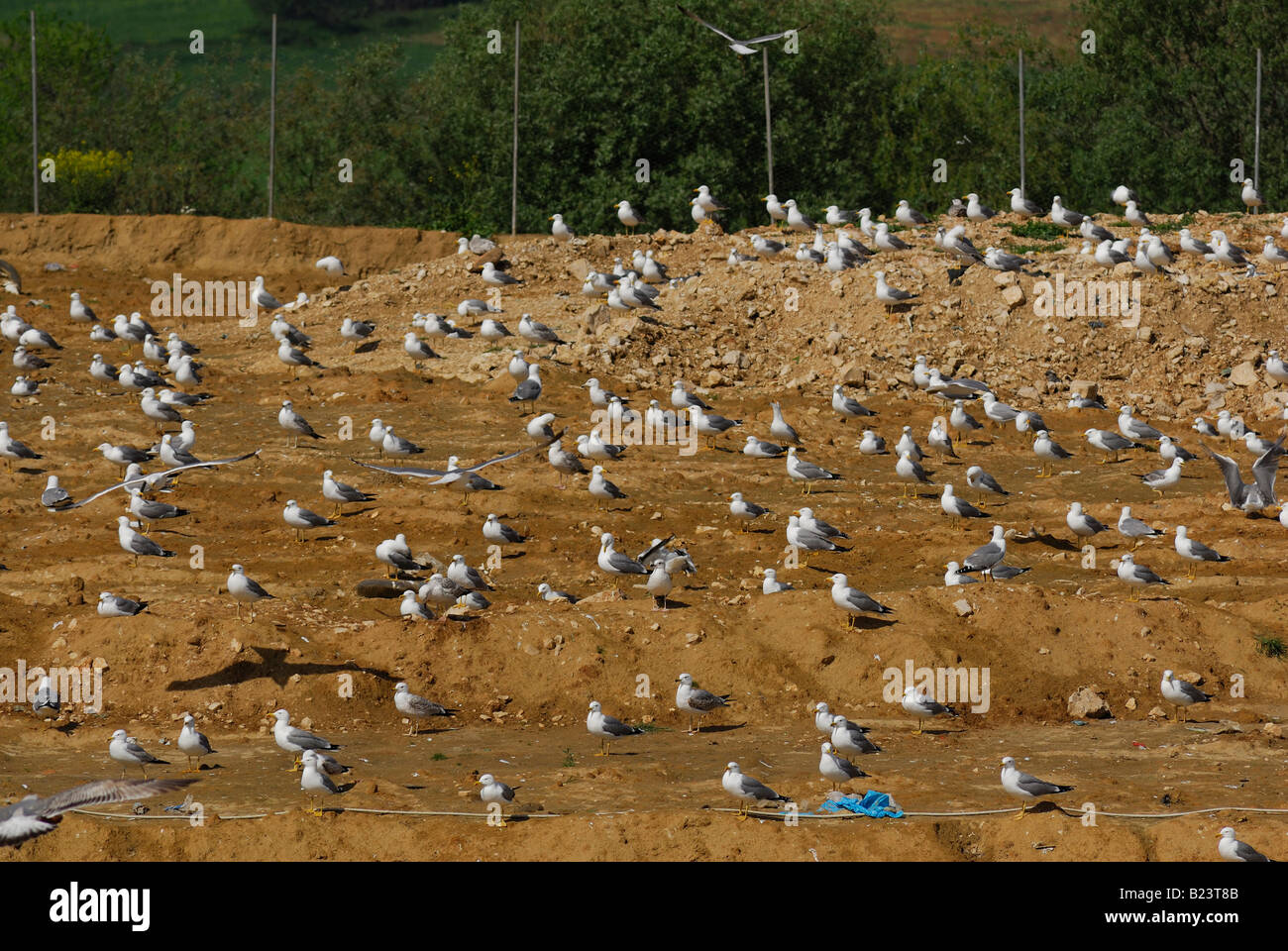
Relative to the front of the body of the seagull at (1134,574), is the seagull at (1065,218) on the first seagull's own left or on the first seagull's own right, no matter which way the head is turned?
on the first seagull's own right

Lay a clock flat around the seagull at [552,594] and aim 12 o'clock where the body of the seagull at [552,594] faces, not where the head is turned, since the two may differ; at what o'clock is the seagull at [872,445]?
the seagull at [872,445] is roughly at 4 o'clock from the seagull at [552,594].

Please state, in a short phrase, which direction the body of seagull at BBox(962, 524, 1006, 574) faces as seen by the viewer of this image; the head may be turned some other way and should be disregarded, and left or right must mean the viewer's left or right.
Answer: facing to the right of the viewer

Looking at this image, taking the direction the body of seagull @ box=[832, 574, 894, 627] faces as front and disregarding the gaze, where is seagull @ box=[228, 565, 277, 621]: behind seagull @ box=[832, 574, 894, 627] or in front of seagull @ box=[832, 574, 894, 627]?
in front

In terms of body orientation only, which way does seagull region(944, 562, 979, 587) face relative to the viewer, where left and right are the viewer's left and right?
facing to the left of the viewer

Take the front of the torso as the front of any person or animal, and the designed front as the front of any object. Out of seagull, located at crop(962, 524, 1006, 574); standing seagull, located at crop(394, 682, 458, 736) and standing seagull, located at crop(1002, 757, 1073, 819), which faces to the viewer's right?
the seagull

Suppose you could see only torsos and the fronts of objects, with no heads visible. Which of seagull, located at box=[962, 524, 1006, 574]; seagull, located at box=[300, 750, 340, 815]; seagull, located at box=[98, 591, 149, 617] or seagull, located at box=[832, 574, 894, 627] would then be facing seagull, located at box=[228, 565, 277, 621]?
seagull, located at box=[832, 574, 894, 627]

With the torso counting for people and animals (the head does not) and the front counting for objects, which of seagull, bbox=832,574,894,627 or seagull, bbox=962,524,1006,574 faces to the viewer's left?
seagull, bbox=832,574,894,627

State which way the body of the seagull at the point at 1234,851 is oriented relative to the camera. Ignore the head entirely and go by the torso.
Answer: to the viewer's left

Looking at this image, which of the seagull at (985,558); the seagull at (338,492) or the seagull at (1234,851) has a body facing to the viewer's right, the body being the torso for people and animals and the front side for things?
the seagull at (985,558)

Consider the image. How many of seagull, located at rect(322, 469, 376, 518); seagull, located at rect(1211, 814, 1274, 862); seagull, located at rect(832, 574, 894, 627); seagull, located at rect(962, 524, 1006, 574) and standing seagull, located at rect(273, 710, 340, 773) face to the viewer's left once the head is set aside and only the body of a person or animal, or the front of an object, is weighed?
4
